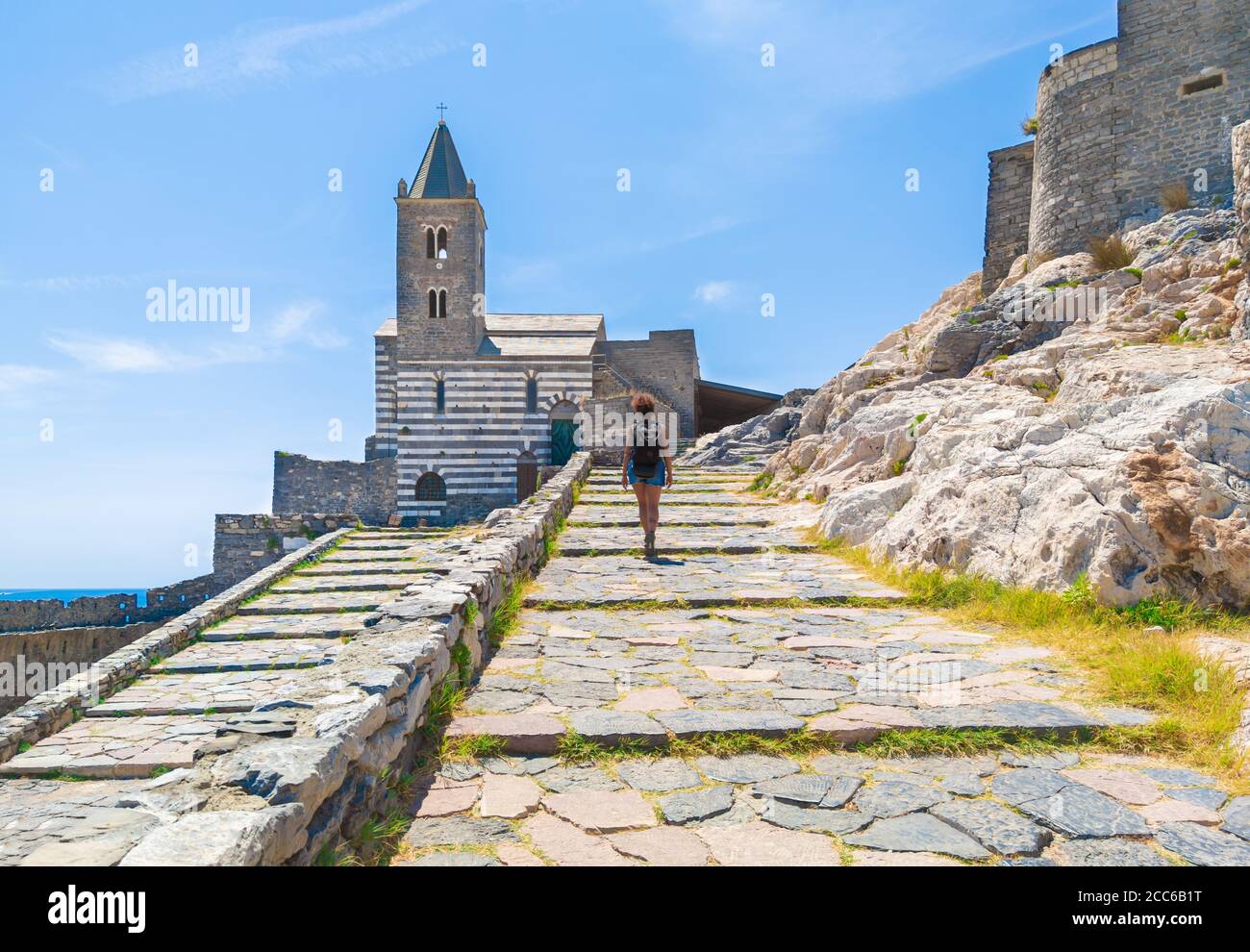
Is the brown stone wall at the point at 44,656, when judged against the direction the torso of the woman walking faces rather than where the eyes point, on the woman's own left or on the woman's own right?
on the woman's own left

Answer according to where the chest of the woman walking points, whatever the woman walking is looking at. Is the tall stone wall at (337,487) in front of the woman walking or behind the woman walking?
in front

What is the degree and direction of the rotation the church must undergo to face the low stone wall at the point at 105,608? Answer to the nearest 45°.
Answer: approximately 45° to its right

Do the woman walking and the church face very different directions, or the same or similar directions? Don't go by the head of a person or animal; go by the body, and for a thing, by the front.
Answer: very different directions

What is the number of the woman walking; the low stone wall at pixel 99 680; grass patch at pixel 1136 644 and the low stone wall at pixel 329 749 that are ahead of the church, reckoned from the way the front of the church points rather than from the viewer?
4

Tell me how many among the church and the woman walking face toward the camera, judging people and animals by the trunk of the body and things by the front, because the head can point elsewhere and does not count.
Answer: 1

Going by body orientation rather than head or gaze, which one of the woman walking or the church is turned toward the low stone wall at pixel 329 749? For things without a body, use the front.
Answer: the church

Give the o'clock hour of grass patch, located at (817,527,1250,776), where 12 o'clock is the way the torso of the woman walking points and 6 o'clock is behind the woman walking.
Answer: The grass patch is roughly at 5 o'clock from the woman walking.

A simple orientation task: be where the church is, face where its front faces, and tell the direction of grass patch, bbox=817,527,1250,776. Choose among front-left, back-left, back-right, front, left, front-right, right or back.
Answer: front

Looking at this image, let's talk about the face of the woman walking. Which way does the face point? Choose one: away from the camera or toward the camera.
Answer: away from the camera

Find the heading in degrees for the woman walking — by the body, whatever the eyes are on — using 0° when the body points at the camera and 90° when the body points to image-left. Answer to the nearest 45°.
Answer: approximately 180°

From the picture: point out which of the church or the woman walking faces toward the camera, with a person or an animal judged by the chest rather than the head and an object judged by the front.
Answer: the church

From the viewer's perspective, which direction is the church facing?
toward the camera

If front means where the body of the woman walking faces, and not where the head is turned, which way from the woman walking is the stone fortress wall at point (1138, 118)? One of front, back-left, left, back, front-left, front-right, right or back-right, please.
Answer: front-right

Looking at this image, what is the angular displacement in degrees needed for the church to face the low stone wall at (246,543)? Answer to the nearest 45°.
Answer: approximately 45° to its right

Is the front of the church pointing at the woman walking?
yes
